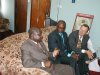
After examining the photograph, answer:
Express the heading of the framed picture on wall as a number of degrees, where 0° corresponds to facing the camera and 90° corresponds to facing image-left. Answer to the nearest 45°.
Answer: approximately 0°

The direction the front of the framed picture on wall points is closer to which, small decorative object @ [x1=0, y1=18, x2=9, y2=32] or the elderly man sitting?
the elderly man sitting

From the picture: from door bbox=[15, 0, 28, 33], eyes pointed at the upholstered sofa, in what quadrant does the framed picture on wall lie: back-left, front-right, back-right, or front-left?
front-left

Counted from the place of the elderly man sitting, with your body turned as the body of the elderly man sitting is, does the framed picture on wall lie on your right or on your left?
on your left

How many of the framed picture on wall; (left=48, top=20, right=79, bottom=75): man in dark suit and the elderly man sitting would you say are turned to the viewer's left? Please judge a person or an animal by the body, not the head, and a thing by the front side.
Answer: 0

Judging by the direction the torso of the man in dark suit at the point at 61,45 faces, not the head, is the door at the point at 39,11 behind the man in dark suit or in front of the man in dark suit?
behind

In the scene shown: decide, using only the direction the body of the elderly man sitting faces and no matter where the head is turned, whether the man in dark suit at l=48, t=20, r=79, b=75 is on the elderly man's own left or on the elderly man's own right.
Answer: on the elderly man's own left

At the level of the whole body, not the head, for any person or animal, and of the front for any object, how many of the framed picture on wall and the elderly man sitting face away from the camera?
0

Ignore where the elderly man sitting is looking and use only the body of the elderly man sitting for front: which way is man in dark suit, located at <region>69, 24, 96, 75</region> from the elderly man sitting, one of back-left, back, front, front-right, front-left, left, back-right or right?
left

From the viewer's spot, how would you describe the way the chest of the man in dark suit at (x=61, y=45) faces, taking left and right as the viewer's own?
facing the viewer and to the right of the viewer
